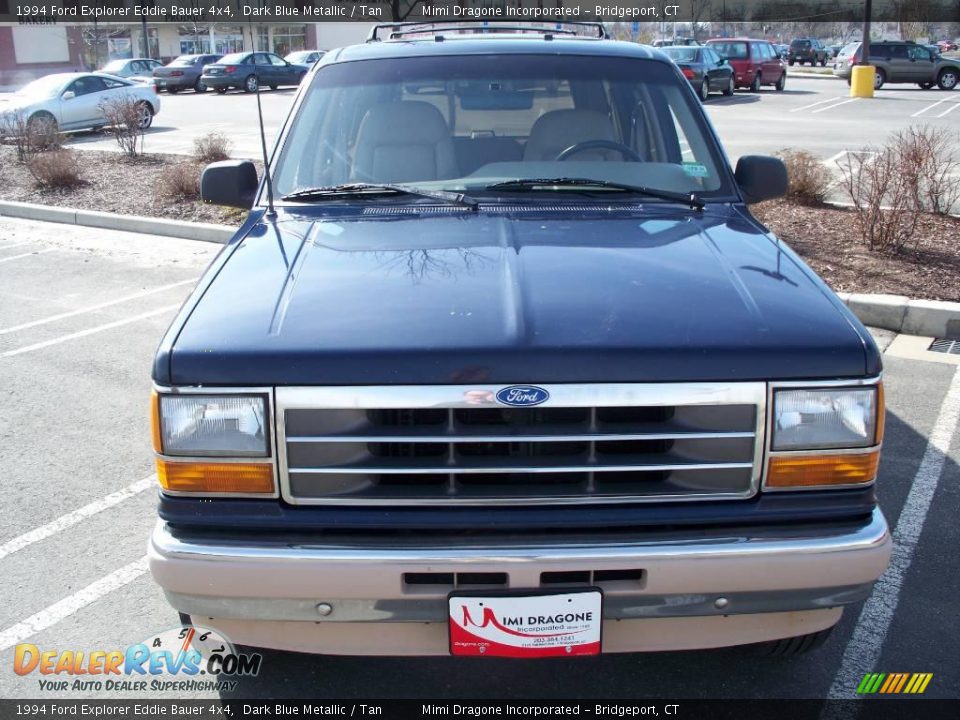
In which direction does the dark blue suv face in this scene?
toward the camera

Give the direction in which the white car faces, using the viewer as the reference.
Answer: facing the viewer and to the left of the viewer

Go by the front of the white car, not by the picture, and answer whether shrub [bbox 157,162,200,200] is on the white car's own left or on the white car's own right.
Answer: on the white car's own left

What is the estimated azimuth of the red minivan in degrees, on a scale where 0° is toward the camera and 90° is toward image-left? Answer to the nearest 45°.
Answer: approximately 225°

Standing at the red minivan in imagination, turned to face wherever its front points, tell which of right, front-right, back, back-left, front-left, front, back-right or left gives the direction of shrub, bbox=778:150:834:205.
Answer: back-right

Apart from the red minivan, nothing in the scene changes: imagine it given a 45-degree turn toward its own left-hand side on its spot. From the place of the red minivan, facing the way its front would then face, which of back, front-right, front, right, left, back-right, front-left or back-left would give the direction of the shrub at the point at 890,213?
back

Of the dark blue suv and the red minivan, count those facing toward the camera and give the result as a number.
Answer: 1
